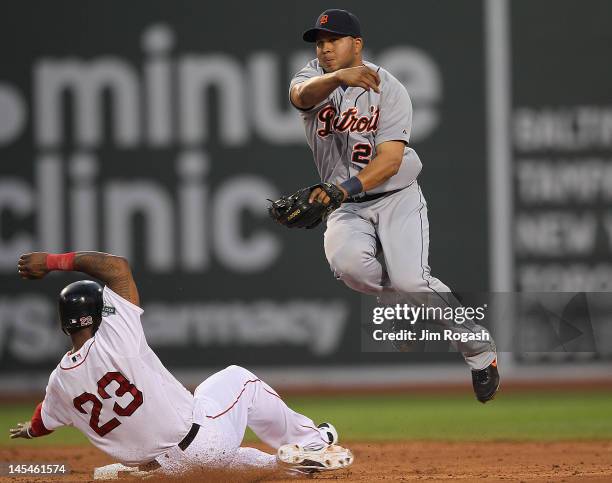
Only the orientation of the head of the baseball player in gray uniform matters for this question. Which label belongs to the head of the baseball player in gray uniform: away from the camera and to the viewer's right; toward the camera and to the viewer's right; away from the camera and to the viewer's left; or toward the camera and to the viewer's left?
toward the camera and to the viewer's left

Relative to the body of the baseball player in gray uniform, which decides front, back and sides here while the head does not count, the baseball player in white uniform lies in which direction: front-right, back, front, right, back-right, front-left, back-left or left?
front
